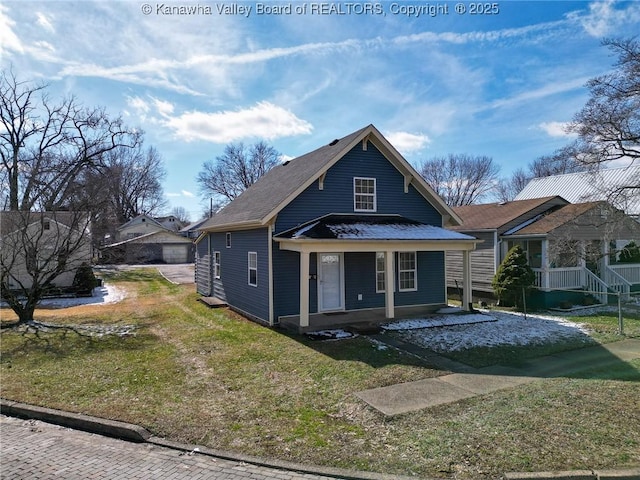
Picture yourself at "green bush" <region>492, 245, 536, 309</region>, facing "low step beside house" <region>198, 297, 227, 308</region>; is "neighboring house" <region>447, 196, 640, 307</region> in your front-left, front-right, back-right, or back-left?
back-right

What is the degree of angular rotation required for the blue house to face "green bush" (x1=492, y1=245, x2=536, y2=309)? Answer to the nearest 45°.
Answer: approximately 90° to its left

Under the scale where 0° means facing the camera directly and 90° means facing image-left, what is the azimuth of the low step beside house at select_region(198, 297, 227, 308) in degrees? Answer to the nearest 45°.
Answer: approximately 45°

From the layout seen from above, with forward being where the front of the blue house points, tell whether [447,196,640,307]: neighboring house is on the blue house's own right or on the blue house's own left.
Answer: on the blue house's own left

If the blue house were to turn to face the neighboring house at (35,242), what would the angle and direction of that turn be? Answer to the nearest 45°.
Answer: approximately 135° to its right
